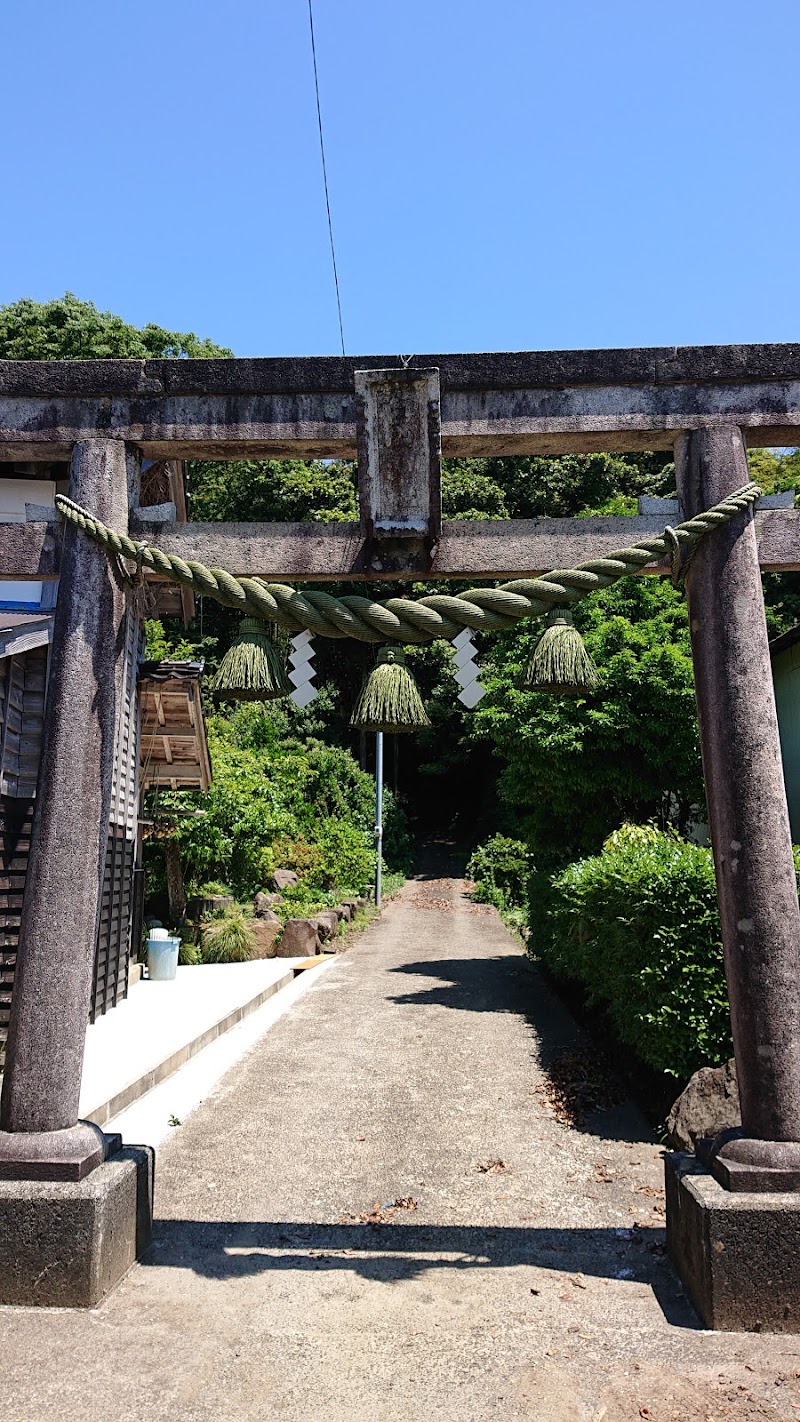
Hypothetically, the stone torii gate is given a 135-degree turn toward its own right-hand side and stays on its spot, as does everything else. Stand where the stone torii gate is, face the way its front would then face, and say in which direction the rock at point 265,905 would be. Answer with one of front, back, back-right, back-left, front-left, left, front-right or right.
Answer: front-right

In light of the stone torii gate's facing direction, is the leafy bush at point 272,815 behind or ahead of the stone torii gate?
behind

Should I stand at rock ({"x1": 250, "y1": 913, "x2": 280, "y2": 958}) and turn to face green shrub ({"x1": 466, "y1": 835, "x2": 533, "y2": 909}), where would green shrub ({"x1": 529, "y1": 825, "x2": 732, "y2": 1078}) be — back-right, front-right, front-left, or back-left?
back-right

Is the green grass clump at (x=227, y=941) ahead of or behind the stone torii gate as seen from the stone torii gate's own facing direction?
behind

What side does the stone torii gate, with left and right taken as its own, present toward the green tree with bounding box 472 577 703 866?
back

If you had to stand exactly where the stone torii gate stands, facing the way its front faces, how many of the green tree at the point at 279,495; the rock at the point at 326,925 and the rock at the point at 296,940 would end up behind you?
3

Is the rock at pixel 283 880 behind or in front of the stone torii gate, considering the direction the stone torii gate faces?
behind

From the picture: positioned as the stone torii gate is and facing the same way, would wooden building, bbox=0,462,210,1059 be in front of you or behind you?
behind

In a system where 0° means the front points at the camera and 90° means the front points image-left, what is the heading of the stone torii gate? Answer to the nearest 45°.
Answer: approximately 0°

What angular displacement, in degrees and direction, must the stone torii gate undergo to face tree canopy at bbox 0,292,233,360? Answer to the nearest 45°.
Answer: approximately 135° to its right
